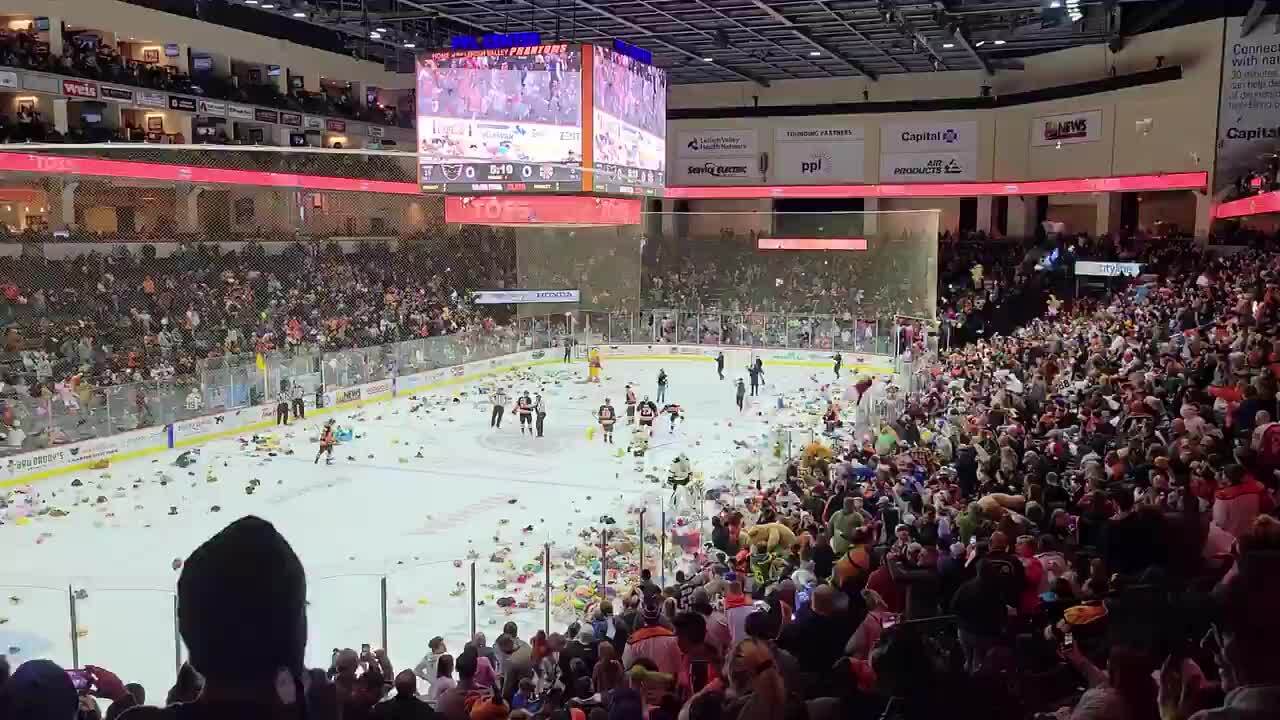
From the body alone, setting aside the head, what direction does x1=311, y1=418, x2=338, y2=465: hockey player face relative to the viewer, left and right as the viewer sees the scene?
facing to the right of the viewer

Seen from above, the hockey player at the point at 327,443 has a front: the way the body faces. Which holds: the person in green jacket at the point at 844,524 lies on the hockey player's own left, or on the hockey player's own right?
on the hockey player's own right

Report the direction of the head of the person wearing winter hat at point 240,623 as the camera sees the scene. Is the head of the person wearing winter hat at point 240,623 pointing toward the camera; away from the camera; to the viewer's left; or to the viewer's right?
away from the camera

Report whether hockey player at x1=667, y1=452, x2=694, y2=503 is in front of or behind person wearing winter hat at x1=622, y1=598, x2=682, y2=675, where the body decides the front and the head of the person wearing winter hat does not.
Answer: in front

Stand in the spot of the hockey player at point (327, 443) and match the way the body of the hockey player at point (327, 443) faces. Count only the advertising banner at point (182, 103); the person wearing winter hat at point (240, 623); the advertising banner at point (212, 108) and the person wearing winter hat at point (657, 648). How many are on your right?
2

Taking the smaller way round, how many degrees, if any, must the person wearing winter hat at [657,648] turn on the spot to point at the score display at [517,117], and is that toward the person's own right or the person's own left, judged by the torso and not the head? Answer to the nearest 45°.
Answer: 0° — they already face it

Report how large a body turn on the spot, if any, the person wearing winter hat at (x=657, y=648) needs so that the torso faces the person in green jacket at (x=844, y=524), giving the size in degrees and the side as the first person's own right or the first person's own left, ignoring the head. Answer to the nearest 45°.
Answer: approximately 45° to the first person's own right

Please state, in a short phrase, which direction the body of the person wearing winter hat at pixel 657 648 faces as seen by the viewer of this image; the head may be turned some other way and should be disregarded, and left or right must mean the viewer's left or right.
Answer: facing away from the viewer
